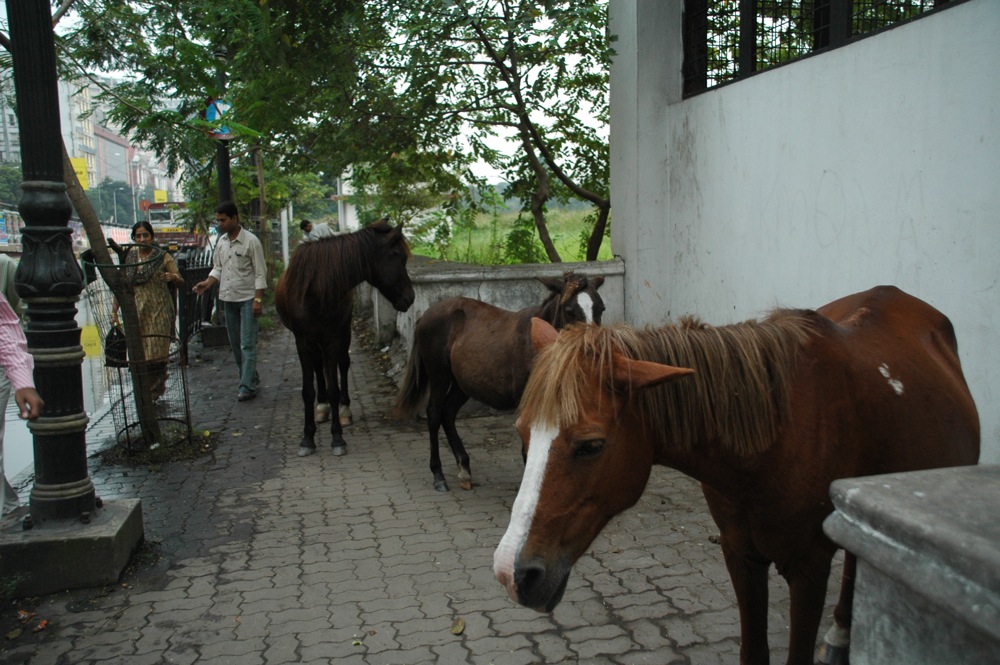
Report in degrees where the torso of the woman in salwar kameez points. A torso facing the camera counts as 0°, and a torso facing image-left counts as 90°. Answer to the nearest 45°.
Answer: approximately 0°

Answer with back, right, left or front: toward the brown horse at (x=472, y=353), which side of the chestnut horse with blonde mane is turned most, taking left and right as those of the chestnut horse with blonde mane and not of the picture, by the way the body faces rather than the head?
right

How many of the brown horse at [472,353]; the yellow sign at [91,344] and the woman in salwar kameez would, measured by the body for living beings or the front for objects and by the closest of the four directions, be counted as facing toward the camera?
2

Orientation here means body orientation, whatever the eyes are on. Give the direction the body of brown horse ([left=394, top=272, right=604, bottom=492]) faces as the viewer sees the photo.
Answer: to the viewer's right

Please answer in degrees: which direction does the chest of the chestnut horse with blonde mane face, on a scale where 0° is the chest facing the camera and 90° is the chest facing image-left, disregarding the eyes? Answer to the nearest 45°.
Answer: approximately 45°

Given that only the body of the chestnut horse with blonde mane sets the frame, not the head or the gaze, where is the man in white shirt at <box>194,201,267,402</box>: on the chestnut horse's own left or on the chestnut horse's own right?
on the chestnut horse's own right

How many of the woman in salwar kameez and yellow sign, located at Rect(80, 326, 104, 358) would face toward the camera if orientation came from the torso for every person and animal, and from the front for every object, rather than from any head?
2

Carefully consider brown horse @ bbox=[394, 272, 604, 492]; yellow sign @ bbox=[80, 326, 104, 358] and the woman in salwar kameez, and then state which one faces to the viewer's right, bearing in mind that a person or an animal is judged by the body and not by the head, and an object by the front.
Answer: the brown horse

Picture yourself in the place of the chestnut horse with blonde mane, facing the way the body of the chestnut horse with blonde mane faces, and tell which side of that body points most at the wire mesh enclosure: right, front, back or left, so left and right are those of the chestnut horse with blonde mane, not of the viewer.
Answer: right

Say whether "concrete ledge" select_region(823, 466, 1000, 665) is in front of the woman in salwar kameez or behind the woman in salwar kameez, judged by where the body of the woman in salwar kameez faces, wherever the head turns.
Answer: in front
